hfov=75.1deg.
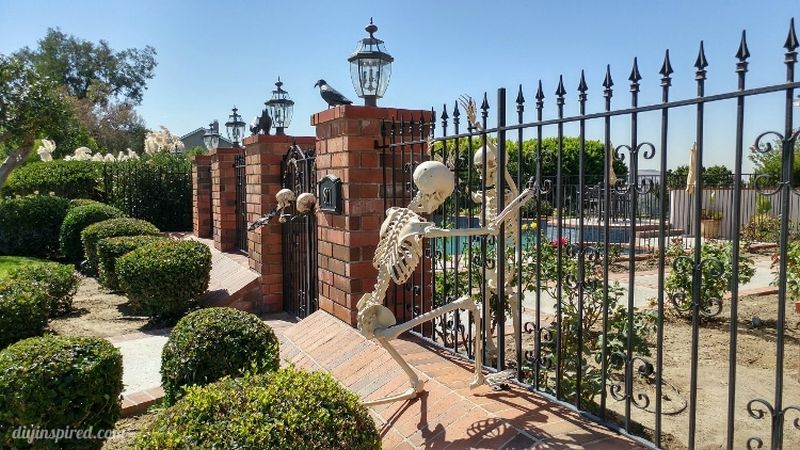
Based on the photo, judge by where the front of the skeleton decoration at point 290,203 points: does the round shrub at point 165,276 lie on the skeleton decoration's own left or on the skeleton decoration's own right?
on the skeleton decoration's own right

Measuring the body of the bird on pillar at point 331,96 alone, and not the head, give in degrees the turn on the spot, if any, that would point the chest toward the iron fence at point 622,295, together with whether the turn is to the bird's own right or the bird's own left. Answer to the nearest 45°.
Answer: approximately 135° to the bird's own left

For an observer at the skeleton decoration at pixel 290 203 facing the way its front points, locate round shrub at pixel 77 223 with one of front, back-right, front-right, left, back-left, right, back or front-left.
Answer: right

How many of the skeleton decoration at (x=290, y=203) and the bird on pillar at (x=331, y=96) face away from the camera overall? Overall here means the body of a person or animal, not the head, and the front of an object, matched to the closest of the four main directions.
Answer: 0

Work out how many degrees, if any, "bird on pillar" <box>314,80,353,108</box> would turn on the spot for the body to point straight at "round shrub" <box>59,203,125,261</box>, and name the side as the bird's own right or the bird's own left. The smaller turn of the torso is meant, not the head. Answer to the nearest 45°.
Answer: approximately 45° to the bird's own right

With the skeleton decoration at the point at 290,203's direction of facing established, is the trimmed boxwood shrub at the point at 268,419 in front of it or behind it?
in front

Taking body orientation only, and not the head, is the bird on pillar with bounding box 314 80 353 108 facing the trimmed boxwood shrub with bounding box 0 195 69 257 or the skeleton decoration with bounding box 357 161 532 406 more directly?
the trimmed boxwood shrub

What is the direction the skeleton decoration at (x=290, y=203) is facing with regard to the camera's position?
facing the viewer and to the left of the viewer

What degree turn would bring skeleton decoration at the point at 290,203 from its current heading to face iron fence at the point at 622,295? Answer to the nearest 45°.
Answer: approximately 90° to its left

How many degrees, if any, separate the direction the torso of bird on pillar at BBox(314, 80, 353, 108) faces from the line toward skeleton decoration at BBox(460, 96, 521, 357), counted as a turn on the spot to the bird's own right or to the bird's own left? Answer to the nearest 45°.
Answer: approximately 135° to the bird's own left

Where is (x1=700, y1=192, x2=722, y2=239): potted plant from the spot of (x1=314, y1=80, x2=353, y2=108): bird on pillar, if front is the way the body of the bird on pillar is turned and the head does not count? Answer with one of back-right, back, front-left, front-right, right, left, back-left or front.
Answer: back-right

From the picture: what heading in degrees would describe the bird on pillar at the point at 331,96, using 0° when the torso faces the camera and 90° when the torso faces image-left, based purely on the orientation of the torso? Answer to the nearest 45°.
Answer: approximately 90°
